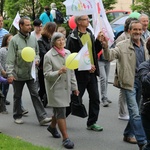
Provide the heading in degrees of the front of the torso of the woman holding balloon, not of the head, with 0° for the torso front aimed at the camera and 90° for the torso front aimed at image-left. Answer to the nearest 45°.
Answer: approximately 315°

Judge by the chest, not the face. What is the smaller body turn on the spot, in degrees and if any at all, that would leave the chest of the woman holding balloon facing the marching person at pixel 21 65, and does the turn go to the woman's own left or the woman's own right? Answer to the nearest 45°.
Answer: approximately 180°

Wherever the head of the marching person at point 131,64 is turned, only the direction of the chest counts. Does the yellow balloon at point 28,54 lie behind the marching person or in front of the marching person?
behind

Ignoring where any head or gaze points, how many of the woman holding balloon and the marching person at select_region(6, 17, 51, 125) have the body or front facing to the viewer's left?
0

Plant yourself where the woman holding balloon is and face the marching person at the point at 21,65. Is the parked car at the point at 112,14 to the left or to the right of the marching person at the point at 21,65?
right

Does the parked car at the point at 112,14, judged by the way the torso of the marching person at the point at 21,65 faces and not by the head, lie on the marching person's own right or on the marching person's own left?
on the marching person's own left
